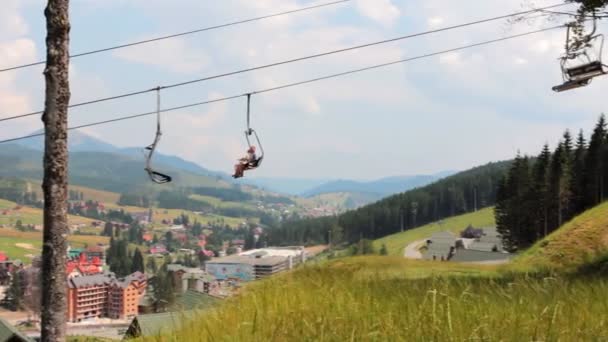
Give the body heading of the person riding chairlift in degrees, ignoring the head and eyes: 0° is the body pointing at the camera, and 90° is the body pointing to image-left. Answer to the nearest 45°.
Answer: approximately 90°
